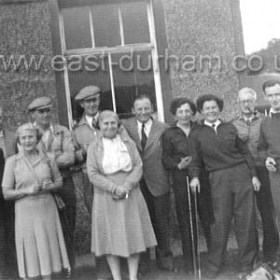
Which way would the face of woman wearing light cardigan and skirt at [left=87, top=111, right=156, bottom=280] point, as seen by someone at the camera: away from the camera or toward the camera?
toward the camera

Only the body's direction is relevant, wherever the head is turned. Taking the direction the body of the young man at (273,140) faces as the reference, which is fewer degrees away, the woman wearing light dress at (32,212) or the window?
the woman wearing light dress

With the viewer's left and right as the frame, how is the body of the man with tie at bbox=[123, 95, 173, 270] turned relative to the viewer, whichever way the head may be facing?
facing the viewer

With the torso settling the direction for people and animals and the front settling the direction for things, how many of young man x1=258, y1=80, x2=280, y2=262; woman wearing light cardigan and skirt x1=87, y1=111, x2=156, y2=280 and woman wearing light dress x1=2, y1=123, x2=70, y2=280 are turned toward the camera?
3

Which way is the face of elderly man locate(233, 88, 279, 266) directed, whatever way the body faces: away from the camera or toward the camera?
toward the camera

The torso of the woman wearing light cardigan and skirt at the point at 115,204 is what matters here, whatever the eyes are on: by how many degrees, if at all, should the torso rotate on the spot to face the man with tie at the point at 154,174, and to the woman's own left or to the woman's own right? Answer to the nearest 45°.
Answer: approximately 135° to the woman's own left

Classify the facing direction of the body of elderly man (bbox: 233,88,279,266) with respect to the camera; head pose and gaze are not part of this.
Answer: toward the camera

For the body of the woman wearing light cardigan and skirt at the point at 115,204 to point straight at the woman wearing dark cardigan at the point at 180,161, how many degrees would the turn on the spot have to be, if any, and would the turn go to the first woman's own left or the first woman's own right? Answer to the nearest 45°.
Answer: approximately 135° to the first woman's own left

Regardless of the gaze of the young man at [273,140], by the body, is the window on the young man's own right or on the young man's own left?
on the young man's own right

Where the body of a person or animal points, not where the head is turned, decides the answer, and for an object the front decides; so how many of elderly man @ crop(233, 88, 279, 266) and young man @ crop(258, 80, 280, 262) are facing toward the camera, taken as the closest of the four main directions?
2

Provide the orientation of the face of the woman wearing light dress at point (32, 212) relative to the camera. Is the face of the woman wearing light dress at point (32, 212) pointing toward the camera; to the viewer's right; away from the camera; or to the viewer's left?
toward the camera

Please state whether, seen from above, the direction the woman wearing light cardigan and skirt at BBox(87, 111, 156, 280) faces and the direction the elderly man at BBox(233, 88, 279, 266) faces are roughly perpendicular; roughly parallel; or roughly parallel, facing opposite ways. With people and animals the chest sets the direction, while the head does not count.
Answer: roughly parallel

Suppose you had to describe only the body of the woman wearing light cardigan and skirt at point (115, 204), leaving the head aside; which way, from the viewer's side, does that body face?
toward the camera
